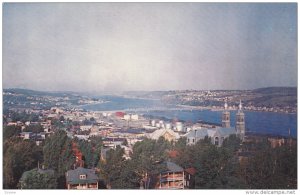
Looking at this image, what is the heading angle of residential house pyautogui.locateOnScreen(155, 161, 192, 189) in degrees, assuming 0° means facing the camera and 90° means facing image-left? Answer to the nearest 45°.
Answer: approximately 0°

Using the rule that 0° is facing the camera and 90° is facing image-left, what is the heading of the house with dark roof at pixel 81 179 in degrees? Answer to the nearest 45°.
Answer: approximately 0°

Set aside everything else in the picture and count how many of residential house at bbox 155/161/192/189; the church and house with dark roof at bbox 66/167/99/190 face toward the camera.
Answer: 2

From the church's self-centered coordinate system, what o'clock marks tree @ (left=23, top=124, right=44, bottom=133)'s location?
The tree is roughly at 7 o'clock from the church.

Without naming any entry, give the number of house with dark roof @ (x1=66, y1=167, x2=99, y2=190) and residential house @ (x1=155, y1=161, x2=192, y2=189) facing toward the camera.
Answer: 2

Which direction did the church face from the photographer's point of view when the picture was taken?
facing away from the viewer and to the right of the viewer

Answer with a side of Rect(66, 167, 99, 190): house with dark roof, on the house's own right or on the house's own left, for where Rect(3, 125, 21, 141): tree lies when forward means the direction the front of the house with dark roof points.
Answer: on the house's own right

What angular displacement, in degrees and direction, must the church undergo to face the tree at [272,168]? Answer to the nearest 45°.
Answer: approximately 45° to its right
